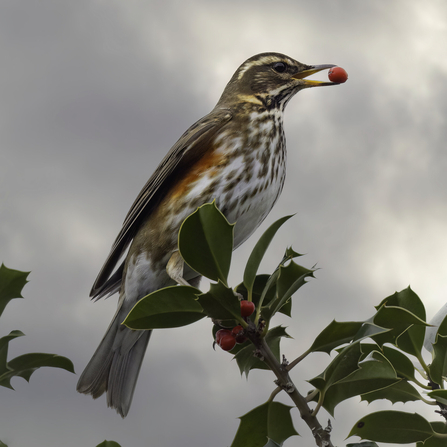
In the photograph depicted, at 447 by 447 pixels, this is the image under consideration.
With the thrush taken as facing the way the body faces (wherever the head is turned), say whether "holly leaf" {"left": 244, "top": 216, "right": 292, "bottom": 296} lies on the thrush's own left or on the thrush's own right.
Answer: on the thrush's own right

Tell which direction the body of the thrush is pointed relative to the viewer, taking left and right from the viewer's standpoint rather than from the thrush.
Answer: facing to the right of the viewer

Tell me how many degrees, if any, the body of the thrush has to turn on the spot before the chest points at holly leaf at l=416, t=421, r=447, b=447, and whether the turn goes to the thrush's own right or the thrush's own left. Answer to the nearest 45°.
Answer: approximately 45° to the thrush's own right

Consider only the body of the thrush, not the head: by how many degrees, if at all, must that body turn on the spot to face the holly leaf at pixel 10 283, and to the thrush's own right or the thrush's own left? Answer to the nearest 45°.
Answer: approximately 135° to the thrush's own right
